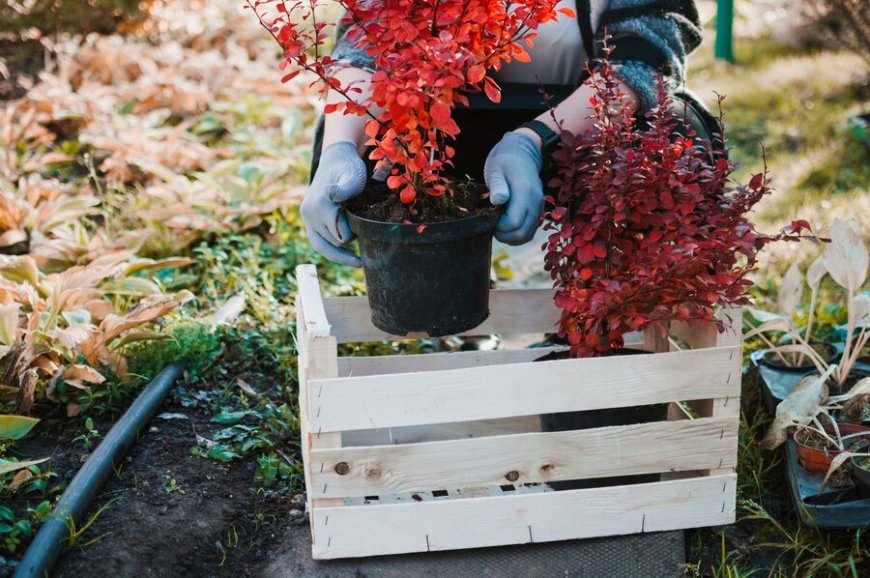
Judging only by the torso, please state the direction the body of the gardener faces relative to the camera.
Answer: toward the camera

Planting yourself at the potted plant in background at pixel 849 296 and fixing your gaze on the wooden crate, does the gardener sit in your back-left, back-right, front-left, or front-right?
front-right

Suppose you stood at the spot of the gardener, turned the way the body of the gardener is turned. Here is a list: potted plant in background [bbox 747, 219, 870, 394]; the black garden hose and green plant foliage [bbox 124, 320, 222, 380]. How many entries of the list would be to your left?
1

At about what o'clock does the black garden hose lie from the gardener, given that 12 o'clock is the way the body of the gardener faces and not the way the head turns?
The black garden hose is roughly at 2 o'clock from the gardener.

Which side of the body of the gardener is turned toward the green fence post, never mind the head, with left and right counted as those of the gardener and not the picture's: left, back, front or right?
back

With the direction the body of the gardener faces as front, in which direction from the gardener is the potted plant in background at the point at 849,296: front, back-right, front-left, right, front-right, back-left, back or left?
left

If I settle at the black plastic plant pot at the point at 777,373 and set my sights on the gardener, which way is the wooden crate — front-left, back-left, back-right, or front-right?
front-left

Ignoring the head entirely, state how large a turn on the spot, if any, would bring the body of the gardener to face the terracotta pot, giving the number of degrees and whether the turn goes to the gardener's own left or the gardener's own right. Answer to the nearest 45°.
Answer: approximately 45° to the gardener's own left

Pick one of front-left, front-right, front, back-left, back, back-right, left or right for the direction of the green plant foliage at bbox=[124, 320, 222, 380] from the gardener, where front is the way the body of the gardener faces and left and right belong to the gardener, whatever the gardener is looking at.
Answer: right

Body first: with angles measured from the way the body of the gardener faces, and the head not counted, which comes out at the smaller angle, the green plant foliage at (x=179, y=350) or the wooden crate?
the wooden crate

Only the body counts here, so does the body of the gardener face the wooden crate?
yes

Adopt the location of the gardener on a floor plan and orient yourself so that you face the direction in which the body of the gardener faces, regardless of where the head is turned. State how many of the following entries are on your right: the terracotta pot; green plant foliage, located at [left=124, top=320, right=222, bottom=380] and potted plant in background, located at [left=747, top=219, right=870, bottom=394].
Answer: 1
